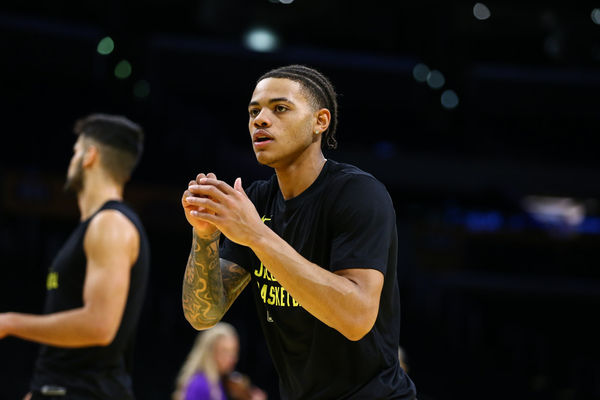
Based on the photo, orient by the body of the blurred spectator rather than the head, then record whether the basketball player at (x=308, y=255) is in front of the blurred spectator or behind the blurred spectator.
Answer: in front

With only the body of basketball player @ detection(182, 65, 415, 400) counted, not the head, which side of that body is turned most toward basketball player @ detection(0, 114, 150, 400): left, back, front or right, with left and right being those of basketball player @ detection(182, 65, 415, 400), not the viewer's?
right

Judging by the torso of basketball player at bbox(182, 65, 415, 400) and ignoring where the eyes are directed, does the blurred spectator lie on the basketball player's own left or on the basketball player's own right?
on the basketball player's own right

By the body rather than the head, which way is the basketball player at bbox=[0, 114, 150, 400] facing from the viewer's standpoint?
to the viewer's left

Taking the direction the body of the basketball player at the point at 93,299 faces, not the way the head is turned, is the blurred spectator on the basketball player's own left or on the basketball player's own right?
on the basketball player's own right

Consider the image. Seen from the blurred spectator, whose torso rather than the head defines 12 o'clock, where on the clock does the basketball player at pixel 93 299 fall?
The basketball player is roughly at 2 o'clock from the blurred spectator.

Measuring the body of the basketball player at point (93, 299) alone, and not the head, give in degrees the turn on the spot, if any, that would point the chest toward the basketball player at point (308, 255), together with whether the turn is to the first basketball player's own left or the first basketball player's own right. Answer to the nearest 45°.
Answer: approximately 135° to the first basketball player's own left

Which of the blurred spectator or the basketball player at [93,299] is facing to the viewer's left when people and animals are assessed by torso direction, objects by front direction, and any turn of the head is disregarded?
the basketball player
